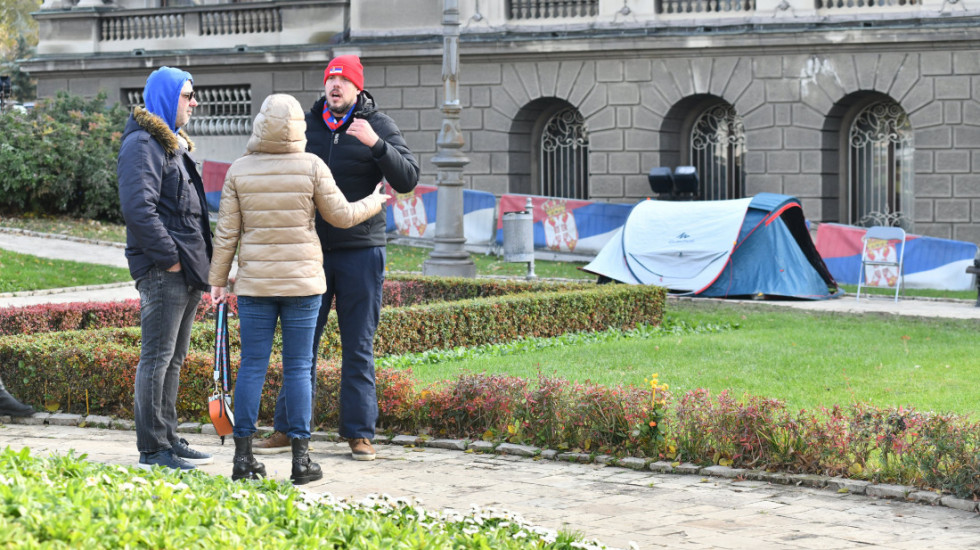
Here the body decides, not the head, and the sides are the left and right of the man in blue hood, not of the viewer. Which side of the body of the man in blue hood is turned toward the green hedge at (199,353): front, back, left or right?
left

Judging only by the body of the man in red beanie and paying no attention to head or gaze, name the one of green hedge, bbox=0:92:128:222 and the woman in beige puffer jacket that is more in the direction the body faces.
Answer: the woman in beige puffer jacket

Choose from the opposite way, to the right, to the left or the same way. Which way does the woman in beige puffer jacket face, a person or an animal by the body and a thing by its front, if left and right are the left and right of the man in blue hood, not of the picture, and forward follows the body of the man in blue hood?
to the left

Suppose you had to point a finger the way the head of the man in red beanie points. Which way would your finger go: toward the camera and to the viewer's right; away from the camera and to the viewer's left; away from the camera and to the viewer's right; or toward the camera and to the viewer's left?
toward the camera and to the viewer's left

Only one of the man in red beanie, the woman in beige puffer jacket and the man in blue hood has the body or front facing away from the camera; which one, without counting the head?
the woman in beige puffer jacket

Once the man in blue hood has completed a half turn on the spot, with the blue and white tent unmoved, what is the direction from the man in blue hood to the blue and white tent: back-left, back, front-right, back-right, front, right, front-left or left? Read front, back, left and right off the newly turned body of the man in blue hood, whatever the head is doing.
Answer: back-right

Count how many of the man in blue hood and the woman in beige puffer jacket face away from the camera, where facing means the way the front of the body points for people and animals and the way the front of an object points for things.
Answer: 1

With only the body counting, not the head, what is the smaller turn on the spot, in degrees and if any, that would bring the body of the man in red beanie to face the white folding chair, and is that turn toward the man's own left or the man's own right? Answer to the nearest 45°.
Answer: approximately 180°

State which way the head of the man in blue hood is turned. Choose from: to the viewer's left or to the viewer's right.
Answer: to the viewer's right

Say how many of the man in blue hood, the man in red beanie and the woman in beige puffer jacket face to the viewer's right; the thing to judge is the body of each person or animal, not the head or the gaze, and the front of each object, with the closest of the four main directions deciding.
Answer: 1

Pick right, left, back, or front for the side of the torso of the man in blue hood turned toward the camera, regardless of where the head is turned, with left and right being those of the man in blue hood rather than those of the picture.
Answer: right

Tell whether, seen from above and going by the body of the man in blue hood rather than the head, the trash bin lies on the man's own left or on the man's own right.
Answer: on the man's own left

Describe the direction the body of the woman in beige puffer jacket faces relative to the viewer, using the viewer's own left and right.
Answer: facing away from the viewer

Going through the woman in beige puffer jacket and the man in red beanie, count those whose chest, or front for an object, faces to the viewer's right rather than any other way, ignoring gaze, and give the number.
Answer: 0

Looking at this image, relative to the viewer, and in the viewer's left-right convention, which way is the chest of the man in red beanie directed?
facing the viewer and to the left of the viewer

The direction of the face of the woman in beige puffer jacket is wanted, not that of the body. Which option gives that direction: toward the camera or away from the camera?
away from the camera

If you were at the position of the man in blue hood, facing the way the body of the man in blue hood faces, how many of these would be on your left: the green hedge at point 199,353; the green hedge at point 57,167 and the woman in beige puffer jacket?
2
